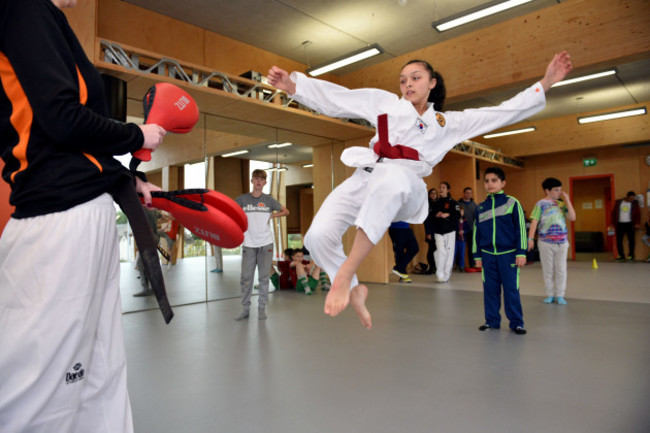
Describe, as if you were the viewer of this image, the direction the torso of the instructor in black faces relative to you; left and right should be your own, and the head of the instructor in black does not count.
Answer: facing to the right of the viewer

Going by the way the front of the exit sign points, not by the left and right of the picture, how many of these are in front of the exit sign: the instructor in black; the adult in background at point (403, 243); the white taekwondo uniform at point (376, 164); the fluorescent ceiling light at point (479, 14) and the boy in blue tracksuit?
5

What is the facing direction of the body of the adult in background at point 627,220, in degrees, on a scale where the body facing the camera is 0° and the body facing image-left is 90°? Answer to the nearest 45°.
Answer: approximately 0°

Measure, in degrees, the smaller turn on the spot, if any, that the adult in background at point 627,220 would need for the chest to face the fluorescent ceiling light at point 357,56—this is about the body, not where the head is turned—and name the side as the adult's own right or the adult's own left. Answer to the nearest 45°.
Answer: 0° — they already face it

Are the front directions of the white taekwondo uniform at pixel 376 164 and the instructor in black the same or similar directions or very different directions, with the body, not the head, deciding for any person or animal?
very different directions

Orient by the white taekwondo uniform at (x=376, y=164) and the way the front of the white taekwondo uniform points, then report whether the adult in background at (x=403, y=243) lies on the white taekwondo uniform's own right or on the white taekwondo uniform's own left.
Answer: on the white taekwondo uniform's own right

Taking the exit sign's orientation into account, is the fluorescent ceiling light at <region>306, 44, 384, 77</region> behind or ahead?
ahead

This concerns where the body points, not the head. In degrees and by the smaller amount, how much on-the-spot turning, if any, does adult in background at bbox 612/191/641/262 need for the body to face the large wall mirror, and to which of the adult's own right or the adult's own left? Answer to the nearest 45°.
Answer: approximately 45° to the adult's own right

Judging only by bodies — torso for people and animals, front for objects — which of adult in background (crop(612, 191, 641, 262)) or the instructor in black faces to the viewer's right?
the instructor in black

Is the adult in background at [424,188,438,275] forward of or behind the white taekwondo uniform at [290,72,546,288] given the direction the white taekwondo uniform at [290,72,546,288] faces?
behind

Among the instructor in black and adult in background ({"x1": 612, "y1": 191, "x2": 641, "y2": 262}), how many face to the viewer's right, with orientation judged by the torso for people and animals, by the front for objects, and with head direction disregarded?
1

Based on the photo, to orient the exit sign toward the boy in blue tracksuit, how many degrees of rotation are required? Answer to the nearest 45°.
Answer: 0° — it already faces them

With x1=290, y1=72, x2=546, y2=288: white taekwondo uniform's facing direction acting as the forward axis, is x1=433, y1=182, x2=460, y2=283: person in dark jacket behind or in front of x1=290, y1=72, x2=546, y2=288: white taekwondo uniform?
behind
